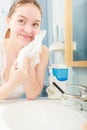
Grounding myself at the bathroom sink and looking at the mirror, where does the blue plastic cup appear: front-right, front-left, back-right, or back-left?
front-left

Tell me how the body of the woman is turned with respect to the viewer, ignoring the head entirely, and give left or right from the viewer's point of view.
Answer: facing the viewer and to the right of the viewer

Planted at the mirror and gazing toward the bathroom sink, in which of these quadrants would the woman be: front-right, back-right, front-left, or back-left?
front-right
